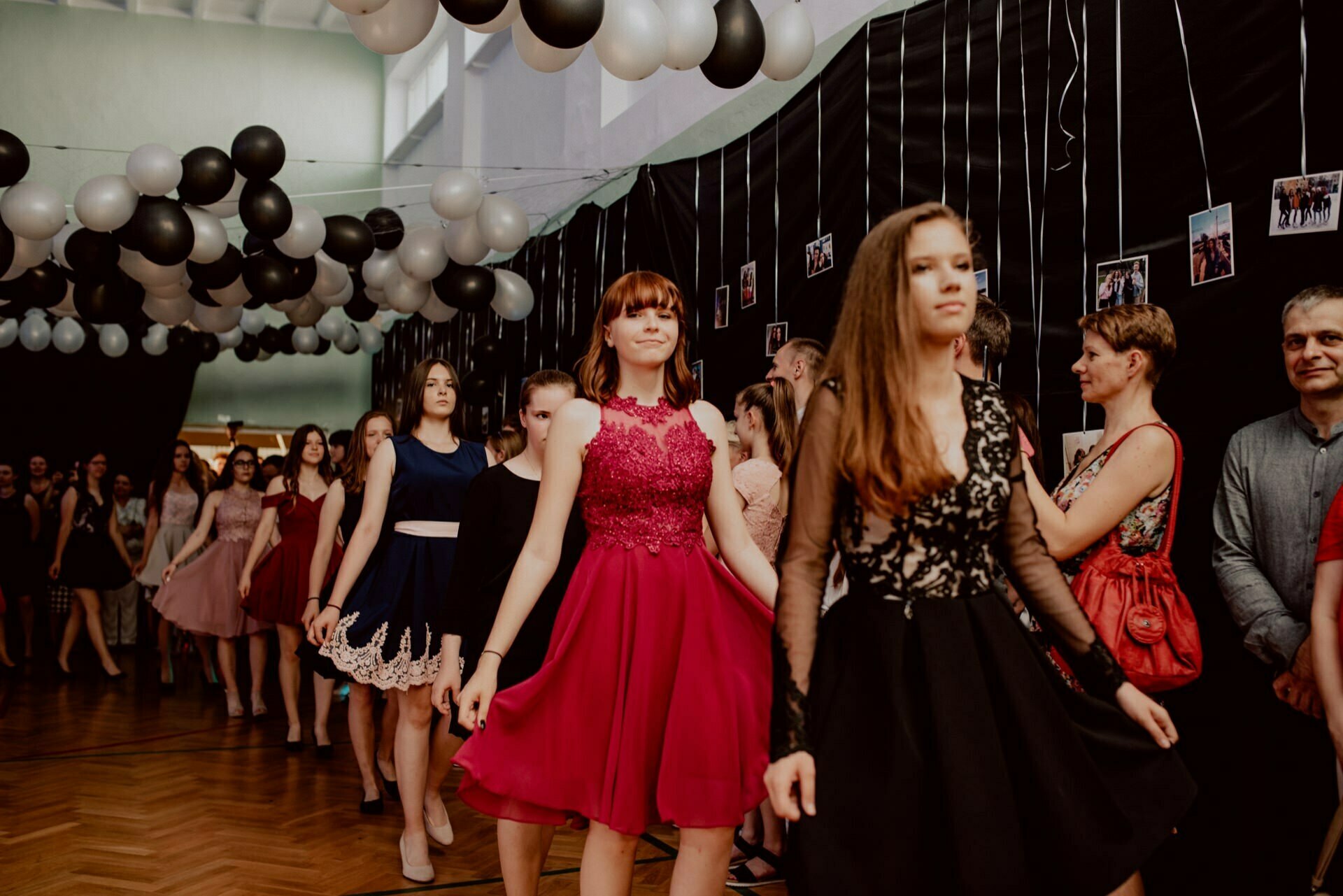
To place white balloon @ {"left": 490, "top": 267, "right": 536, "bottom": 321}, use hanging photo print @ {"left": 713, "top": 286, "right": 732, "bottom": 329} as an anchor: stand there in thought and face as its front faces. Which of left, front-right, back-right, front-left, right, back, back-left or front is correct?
right

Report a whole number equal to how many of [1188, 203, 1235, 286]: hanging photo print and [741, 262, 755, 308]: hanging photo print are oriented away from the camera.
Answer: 0

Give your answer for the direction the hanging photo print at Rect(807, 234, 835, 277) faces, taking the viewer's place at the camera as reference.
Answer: facing the viewer and to the left of the viewer

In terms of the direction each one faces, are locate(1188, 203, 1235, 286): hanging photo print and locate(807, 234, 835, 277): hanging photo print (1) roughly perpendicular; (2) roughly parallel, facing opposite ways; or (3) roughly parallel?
roughly parallel

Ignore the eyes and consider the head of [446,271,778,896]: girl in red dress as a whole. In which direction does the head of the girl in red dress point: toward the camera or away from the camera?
toward the camera

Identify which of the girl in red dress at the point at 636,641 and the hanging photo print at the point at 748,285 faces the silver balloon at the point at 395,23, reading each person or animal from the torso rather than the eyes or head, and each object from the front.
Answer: the hanging photo print

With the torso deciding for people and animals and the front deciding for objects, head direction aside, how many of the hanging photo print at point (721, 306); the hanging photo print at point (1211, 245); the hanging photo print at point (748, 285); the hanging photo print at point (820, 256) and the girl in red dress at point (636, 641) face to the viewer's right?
0

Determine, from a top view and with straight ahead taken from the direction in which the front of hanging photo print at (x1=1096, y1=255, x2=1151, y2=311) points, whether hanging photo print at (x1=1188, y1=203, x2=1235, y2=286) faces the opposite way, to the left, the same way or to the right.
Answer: the same way

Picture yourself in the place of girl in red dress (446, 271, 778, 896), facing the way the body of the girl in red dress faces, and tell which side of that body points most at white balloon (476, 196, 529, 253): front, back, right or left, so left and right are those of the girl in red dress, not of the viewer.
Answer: back

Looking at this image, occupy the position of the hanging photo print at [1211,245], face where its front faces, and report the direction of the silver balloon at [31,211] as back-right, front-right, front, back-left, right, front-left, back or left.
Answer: front-right

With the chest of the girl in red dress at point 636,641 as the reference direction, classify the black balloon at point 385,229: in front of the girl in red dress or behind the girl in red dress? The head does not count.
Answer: behind

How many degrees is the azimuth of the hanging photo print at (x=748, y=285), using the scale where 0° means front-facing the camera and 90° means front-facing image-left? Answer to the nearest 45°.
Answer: approximately 45°

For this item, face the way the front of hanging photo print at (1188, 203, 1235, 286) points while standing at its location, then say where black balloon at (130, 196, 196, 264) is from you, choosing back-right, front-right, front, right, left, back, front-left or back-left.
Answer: front-right

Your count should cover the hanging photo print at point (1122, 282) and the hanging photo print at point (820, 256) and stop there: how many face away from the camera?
0

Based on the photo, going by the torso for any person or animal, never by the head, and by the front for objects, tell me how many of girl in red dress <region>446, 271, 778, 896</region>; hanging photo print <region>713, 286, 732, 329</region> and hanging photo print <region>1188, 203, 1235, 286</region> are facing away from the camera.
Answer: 0

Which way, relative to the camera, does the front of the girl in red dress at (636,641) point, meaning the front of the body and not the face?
toward the camera

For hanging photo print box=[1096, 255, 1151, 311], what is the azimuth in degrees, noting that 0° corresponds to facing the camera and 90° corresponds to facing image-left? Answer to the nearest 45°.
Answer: approximately 45°

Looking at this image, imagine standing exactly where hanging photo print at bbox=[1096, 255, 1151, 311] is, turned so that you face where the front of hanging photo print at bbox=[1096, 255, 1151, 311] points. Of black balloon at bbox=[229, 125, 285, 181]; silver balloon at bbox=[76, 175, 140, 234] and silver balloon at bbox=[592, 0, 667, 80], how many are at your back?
0

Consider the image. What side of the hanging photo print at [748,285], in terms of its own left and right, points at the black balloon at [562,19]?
front

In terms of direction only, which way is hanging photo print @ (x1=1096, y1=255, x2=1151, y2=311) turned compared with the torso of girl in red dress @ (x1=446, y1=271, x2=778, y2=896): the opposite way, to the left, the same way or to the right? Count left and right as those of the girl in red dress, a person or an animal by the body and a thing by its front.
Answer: to the right

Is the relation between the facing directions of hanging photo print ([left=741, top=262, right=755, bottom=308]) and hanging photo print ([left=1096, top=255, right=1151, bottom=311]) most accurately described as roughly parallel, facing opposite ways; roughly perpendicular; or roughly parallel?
roughly parallel

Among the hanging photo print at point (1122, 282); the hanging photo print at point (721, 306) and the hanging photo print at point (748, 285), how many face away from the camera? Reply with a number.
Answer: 0
